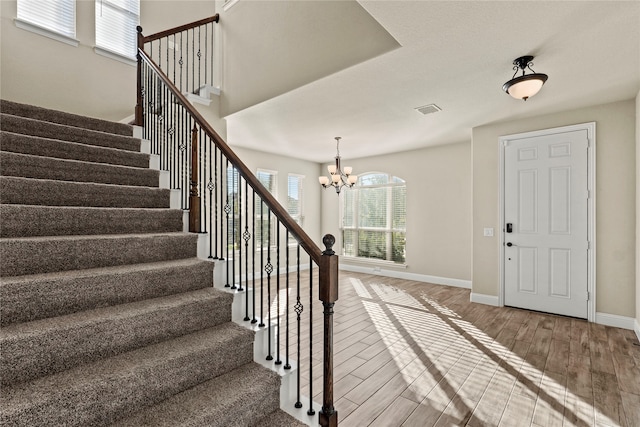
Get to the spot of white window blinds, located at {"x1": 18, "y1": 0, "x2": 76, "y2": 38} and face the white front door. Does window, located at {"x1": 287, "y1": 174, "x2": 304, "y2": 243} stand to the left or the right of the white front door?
left

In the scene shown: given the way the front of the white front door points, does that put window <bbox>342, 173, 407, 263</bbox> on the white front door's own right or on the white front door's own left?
on the white front door's own right

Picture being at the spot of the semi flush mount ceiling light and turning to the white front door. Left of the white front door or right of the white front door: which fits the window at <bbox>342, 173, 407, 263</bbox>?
left

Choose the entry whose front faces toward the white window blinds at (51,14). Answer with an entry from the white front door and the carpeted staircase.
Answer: the white front door

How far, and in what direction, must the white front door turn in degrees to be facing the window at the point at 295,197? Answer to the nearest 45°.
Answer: approximately 45° to its right

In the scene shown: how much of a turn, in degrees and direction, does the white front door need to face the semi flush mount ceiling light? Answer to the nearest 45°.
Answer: approximately 45° to its left

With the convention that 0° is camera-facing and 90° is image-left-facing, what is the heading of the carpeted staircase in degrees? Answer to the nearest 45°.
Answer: approximately 315°

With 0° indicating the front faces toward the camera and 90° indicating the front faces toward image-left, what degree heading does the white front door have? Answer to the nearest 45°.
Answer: approximately 45°

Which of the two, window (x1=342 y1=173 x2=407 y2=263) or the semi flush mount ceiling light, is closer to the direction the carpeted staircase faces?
the semi flush mount ceiling light
